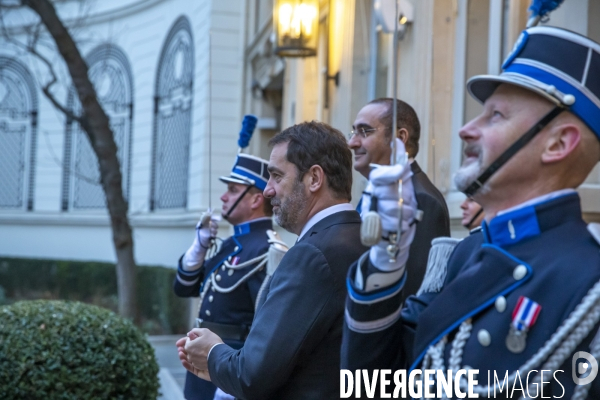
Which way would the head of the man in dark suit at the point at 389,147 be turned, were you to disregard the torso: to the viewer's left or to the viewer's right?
to the viewer's left

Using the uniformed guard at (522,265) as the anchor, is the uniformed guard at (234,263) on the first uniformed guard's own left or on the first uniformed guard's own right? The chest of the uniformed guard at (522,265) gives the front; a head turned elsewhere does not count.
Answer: on the first uniformed guard's own right

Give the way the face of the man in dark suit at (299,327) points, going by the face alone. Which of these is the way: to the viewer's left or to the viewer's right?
to the viewer's left

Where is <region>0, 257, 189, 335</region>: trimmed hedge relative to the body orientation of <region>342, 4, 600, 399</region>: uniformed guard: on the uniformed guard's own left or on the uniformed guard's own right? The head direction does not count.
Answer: on the uniformed guard's own right

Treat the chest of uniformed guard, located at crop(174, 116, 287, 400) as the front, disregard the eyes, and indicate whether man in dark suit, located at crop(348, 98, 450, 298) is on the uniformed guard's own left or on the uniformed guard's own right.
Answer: on the uniformed guard's own left
